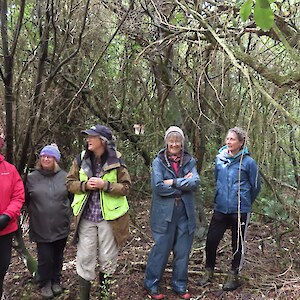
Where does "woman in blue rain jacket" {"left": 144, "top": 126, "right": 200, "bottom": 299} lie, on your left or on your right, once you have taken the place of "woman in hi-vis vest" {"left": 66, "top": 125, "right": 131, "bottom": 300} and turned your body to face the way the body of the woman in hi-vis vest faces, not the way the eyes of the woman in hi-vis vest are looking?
on your left

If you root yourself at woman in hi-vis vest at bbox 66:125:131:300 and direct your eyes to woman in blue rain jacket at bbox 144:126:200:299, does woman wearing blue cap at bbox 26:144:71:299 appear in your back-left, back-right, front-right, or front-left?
back-left

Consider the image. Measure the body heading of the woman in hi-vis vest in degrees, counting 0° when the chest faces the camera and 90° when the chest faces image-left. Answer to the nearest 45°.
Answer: approximately 0°

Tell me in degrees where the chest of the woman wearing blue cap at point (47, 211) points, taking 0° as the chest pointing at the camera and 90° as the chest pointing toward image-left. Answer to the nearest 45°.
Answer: approximately 0°

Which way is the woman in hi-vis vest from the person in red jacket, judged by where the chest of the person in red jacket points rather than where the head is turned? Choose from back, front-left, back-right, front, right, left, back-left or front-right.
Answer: left

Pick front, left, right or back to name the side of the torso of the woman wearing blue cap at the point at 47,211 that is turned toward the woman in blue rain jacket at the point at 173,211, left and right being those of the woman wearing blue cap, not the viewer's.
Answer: left

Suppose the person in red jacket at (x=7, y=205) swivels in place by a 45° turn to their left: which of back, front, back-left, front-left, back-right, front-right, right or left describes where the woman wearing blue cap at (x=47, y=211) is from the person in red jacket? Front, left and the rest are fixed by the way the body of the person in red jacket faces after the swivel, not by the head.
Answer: left

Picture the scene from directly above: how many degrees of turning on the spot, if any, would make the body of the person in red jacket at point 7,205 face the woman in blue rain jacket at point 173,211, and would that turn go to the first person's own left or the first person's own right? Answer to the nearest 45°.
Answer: approximately 90° to the first person's own left
